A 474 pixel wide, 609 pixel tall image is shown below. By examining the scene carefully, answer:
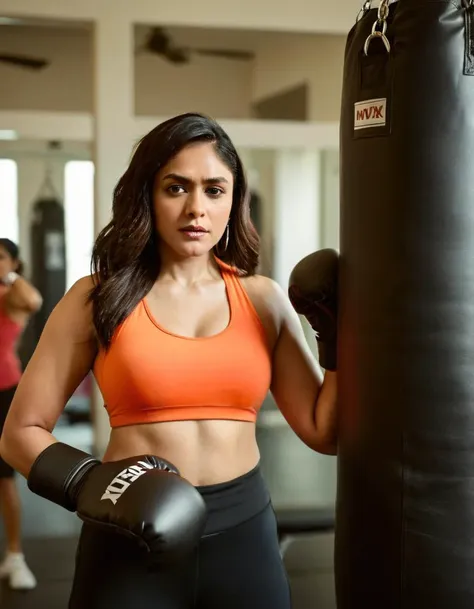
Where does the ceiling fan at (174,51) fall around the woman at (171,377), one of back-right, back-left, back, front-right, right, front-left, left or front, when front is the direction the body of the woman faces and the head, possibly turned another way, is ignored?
back

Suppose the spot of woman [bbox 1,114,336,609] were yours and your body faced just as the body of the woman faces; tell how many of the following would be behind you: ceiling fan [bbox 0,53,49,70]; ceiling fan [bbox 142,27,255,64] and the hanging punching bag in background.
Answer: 3

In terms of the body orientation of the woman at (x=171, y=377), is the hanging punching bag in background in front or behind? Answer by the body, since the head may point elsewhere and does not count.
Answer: behind

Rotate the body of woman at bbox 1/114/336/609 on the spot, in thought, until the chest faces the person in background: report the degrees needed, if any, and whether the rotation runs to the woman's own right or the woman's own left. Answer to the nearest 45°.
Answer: approximately 180°

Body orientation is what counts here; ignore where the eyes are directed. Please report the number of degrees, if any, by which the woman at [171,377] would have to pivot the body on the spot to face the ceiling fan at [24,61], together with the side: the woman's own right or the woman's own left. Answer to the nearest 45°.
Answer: approximately 180°

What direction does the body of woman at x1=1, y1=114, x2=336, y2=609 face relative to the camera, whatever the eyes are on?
toward the camera

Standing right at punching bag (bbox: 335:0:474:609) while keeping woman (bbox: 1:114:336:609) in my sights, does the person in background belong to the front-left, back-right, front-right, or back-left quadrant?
front-right
